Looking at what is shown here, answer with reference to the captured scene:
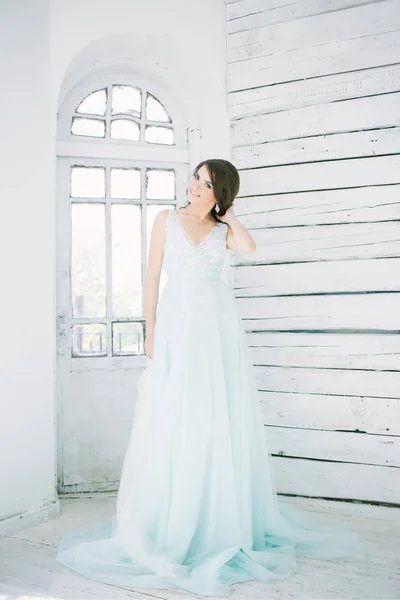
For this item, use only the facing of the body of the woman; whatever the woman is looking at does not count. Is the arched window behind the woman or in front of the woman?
behind

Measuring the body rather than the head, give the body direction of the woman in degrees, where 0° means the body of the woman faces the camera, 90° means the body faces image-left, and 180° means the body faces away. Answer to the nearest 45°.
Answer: approximately 0°
